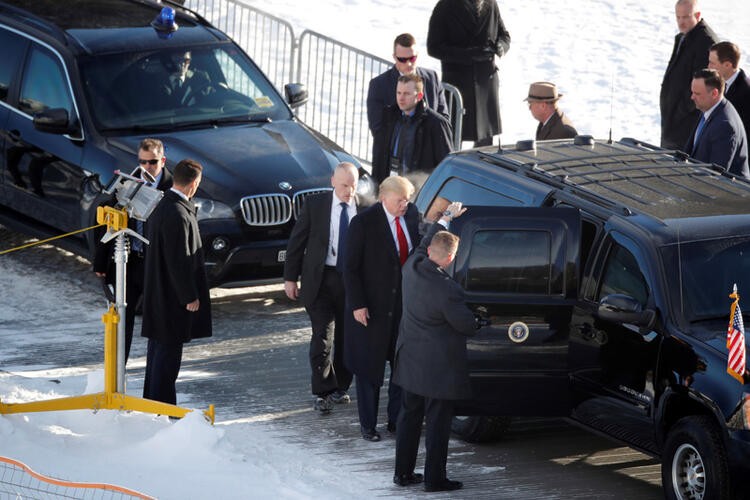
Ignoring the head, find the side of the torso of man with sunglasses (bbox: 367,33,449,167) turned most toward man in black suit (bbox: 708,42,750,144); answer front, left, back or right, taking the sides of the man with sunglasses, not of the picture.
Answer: left

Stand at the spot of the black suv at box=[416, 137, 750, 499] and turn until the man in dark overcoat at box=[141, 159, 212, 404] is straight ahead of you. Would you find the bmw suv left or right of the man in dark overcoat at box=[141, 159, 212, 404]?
right

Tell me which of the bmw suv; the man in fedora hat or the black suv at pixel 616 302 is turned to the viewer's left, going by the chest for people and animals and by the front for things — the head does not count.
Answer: the man in fedora hat

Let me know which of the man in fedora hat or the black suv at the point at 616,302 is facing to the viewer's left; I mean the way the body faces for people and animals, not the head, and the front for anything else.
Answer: the man in fedora hat

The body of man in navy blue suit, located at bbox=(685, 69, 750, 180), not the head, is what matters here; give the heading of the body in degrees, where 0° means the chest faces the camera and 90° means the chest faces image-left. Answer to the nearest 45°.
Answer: approximately 45°

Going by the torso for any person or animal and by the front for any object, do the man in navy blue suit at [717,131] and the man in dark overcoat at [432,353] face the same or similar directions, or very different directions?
very different directions

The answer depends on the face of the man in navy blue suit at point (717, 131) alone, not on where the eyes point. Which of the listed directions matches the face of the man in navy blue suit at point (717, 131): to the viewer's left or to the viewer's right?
to the viewer's left
